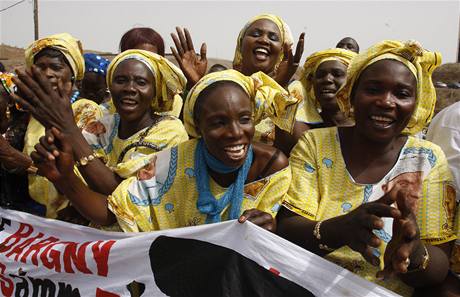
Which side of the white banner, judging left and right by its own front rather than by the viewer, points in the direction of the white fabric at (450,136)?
left

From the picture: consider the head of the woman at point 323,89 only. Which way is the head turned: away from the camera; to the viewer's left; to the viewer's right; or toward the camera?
toward the camera

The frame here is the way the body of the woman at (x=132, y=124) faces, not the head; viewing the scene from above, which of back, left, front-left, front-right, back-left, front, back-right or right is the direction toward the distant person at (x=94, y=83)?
back-right

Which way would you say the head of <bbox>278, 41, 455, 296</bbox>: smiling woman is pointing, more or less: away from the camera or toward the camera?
toward the camera

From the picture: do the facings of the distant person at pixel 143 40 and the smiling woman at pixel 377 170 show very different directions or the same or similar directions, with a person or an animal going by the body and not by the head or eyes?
same or similar directions

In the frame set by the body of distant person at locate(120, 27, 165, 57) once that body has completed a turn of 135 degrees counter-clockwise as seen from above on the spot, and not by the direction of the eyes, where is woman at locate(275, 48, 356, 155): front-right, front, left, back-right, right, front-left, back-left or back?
right

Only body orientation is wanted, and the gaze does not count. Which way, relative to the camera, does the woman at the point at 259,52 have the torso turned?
toward the camera

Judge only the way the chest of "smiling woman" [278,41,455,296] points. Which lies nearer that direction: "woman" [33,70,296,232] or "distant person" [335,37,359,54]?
the woman

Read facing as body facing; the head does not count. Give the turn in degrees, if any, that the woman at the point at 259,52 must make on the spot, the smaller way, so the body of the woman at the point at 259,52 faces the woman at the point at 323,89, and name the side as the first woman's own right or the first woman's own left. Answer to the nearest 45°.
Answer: approximately 90° to the first woman's own left

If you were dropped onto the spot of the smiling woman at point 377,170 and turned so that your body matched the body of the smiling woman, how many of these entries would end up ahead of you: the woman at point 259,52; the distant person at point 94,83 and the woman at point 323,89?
0

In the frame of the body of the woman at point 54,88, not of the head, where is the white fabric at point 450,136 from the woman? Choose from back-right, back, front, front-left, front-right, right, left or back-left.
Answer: left

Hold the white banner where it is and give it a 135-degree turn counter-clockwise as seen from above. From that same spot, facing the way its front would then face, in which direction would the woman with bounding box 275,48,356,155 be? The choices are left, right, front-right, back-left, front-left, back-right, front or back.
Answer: front

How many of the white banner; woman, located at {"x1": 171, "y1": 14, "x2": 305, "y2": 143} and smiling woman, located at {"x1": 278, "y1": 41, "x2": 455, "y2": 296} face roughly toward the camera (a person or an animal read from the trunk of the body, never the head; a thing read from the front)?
3

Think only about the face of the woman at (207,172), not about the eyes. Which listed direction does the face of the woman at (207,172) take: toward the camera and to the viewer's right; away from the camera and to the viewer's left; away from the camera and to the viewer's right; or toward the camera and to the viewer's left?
toward the camera and to the viewer's right

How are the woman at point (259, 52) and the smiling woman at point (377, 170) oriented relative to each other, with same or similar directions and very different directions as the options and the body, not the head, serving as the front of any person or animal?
same or similar directions

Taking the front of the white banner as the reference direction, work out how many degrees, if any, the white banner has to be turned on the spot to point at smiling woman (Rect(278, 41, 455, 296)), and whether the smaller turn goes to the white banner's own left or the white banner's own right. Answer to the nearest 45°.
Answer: approximately 90° to the white banner's own left

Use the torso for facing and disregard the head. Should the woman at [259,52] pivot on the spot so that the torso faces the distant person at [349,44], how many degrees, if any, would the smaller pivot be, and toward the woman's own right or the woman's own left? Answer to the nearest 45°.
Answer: approximately 135° to the woman's own left

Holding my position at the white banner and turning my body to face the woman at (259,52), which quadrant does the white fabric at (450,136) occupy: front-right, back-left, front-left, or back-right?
front-right

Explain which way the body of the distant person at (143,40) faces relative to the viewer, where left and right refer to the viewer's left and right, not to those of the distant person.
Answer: facing the viewer

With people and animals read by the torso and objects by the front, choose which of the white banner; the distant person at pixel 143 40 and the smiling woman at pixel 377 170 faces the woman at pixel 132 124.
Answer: the distant person
